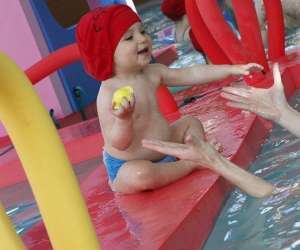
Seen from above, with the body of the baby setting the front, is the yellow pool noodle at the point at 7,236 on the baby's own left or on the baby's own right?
on the baby's own right

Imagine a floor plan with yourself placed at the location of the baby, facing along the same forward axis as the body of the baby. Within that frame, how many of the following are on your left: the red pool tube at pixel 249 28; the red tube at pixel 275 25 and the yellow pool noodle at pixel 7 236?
2

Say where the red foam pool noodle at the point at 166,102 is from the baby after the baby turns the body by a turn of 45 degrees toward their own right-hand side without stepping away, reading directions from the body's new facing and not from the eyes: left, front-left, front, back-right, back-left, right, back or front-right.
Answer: back

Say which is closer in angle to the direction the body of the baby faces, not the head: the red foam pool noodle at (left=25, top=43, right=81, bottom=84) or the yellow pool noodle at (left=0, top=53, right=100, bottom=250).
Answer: the yellow pool noodle

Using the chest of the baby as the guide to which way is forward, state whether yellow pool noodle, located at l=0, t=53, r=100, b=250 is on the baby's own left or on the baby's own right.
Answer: on the baby's own right

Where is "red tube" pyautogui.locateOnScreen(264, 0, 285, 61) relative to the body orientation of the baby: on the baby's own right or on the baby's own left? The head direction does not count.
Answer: on the baby's own left

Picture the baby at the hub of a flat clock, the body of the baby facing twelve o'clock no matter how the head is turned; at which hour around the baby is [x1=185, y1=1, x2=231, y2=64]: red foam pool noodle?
The red foam pool noodle is roughly at 8 o'clock from the baby.

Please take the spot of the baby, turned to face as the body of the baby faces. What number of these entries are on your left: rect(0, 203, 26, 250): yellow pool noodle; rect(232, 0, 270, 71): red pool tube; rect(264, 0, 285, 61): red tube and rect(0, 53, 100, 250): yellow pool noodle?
2

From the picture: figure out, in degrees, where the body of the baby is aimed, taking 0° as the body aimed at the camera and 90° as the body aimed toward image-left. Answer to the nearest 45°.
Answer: approximately 315°

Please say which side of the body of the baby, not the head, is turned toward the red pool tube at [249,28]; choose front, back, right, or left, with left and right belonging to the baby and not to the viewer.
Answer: left

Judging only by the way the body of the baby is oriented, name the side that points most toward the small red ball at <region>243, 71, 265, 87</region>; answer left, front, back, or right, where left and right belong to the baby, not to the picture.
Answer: left

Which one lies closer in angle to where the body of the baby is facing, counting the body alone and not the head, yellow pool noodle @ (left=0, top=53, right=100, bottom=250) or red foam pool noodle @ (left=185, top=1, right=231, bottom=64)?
the yellow pool noodle
